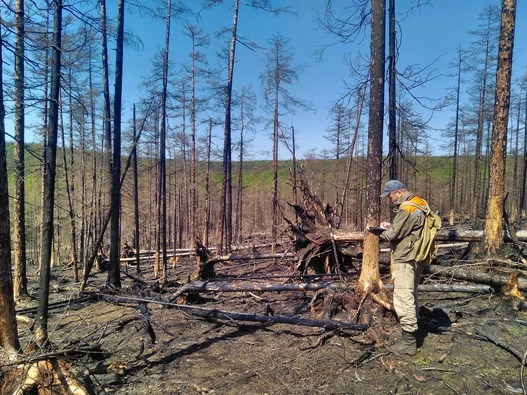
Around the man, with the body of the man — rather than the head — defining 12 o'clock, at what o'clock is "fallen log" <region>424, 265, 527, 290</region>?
The fallen log is roughly at 4 o'clock from the man.

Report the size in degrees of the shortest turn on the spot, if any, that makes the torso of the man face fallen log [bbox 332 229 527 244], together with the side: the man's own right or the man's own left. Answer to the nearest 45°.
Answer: approximately 90° to the man's own right

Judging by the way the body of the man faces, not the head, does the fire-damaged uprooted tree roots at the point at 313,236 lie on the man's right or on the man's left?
on the man's right

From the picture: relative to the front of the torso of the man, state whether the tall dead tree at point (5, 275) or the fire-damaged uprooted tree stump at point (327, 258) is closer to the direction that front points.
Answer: the tall dead tree

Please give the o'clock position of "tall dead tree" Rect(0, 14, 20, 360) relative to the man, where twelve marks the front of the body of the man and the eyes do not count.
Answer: The tall dead tree is roughly at 11 o'clock from the man.

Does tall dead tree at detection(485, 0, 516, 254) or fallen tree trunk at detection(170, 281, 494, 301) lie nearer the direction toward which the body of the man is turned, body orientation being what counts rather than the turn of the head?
the fallen tree trunk

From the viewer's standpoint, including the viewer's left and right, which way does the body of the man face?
facing to the left of the viewer

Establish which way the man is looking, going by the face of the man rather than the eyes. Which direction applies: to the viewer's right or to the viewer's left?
to the viewer's left

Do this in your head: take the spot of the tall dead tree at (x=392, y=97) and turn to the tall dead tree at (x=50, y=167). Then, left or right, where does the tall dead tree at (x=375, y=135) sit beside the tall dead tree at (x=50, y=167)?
left

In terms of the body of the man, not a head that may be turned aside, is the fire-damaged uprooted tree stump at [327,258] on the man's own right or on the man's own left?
on the man's own right

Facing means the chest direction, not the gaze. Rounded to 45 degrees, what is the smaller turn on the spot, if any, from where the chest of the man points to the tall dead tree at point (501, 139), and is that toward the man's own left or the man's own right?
approximately 135° to the man's own right

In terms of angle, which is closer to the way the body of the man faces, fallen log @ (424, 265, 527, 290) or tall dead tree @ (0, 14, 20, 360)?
the tall dead tree

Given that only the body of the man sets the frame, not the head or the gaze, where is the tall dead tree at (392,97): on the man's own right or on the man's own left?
on the man's own right

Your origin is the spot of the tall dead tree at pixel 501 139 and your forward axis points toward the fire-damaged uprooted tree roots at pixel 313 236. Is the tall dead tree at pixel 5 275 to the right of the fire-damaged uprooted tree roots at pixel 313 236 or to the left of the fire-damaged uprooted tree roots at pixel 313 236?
left
